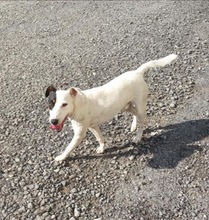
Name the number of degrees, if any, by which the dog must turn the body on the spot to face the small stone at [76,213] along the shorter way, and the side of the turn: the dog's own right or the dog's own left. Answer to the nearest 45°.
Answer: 0° — it already faces it

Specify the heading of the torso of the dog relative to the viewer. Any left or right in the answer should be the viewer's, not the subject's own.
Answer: facing the viewer and to the left of the viewer
